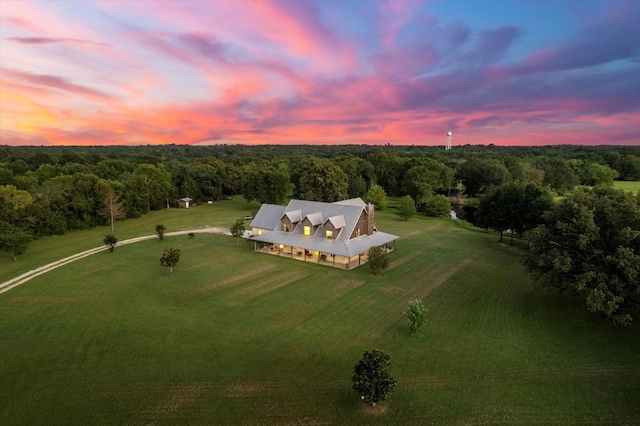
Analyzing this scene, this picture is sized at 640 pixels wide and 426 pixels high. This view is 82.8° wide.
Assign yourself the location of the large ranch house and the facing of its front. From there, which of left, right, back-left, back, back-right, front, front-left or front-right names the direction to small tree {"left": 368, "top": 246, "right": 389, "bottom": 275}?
left

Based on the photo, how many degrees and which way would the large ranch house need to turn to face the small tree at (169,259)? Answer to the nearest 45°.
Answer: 0° — it already faces it

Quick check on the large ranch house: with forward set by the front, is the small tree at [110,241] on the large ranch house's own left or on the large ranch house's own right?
on the large ranch house's own right

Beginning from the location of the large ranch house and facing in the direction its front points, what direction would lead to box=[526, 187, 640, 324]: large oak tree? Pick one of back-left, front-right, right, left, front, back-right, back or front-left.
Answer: left

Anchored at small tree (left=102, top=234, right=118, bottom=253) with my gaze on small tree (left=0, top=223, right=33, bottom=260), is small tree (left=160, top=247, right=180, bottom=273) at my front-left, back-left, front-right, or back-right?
back-left

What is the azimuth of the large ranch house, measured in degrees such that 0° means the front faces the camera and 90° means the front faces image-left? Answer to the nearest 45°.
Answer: approximately 45°

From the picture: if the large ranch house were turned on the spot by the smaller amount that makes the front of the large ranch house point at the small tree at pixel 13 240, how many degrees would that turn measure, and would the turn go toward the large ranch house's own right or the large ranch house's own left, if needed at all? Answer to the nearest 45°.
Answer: approximately 45° to the large ranch house's own right

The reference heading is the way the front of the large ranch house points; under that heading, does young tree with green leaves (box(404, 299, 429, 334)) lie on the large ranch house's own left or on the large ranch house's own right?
on the large ranch house's own left

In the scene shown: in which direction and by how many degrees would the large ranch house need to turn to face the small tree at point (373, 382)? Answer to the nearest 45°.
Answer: approximately 45° to its left
